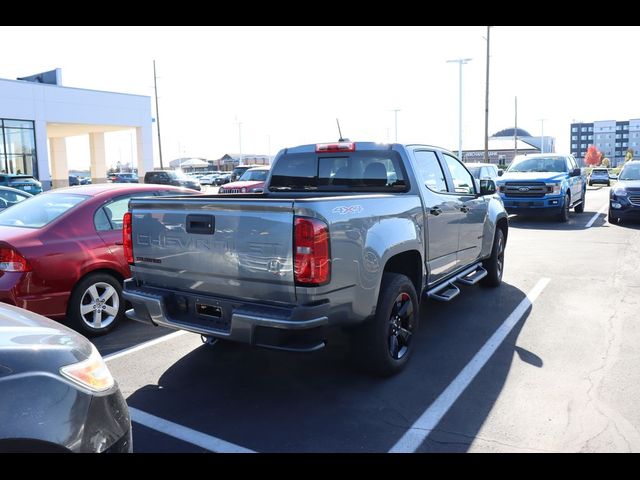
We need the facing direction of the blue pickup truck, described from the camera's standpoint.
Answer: facing the viewer and to the left of the viewer

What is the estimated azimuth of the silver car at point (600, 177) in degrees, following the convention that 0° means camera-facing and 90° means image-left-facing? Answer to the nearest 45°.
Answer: approximately 0°

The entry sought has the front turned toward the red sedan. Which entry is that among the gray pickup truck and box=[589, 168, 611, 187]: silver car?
the silver car

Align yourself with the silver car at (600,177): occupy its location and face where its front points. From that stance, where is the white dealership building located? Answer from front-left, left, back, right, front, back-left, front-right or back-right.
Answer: front-right

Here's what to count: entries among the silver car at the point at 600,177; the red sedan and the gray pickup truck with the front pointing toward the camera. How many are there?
1

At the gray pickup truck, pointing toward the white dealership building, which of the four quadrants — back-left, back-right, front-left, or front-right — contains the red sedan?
front-left

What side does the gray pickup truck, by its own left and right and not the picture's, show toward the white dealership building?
left

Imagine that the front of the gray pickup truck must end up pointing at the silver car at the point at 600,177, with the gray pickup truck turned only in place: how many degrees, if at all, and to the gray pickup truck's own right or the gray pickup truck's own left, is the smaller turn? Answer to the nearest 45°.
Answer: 0° — it already faces it

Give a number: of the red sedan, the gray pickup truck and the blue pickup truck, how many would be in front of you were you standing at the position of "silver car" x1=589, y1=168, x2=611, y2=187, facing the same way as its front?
3

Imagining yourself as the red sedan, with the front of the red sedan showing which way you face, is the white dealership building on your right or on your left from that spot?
on your left

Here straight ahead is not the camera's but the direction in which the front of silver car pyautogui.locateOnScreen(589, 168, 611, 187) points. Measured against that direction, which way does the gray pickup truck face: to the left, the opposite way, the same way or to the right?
the opposite way

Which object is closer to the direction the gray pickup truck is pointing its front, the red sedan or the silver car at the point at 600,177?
the silver car

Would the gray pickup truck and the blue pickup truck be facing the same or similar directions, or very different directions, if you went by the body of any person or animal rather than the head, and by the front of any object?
very different directions

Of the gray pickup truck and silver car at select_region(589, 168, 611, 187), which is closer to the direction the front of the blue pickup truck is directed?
the gray pickup truck

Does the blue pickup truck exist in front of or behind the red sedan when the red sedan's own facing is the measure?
in front

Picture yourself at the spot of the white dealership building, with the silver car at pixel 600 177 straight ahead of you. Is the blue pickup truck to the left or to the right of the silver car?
right

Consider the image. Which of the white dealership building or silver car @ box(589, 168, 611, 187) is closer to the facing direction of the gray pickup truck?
the silver car

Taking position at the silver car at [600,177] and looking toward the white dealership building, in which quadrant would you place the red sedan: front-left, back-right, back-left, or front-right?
front-left
